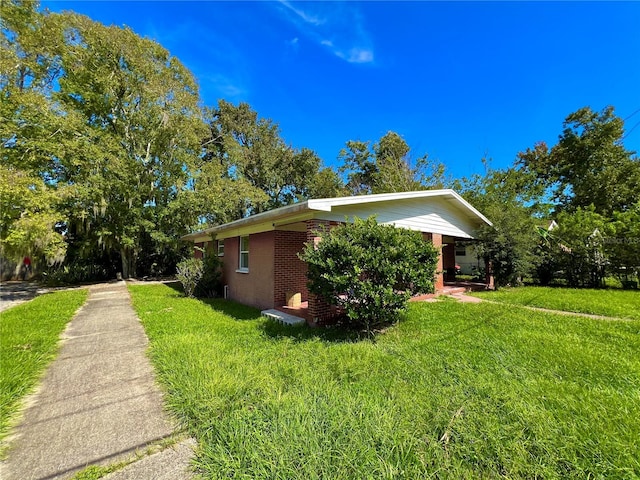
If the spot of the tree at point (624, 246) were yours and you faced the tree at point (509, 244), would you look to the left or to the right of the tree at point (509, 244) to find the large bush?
left

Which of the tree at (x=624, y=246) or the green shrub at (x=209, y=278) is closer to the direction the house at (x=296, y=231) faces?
the tree

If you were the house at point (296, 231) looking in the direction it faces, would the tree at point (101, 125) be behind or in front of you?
behind

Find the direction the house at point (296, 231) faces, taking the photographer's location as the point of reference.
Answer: facing the viewer and to the right of the viewer

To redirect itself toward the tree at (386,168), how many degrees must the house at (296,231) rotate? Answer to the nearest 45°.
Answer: approximately 135° to its left

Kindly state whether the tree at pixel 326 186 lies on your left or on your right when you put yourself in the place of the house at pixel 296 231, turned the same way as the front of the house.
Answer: on your left

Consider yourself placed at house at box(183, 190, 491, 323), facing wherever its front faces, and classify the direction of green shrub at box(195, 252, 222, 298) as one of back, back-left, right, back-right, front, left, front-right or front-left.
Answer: back

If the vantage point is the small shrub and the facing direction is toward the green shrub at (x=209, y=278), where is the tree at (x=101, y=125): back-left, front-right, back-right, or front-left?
back-left

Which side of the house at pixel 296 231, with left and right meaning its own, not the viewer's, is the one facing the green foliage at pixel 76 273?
back

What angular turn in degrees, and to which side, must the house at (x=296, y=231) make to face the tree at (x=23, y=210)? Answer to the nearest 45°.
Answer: approximately 135° to its right

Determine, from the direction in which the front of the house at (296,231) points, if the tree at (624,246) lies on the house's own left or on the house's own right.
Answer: on the house's own left

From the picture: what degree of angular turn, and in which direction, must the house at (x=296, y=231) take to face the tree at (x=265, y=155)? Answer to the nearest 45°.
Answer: approximately 135° to its left
